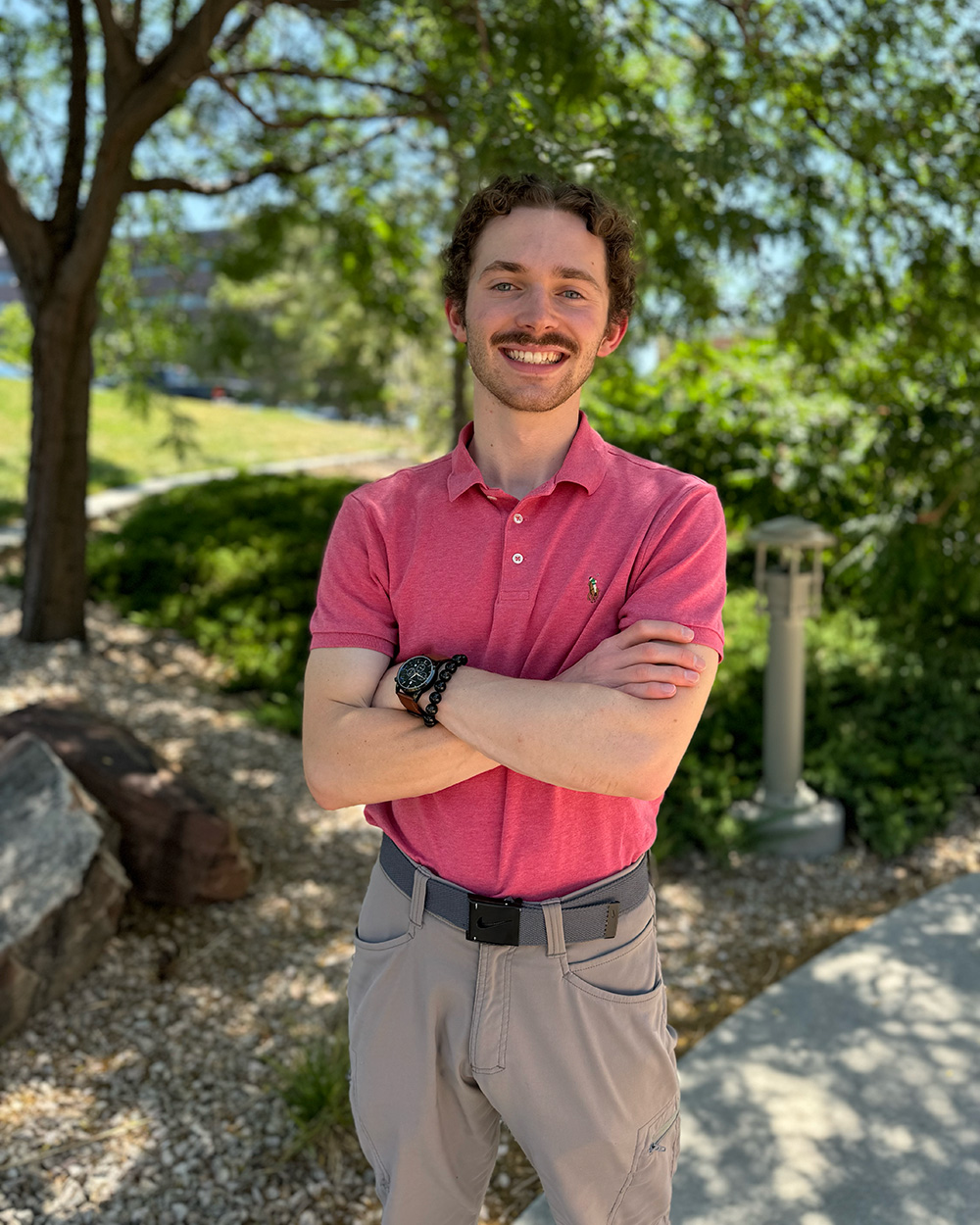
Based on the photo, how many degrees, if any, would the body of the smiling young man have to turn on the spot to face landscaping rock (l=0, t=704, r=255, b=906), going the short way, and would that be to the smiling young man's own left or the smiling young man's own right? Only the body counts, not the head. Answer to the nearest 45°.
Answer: approximately 135° to the smiling young man's own right

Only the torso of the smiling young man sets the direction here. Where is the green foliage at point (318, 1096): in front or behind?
behind

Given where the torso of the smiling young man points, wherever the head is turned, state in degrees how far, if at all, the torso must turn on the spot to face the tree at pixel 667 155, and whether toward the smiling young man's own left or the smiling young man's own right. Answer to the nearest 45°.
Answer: approximately 180°

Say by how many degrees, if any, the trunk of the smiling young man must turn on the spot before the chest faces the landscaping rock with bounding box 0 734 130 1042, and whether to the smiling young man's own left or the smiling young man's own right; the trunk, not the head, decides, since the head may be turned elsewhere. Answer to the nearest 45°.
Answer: approximately 135° to the smiling young man's own right

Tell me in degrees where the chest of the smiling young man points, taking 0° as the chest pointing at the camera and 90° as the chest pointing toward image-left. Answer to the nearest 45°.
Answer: approximately 0°

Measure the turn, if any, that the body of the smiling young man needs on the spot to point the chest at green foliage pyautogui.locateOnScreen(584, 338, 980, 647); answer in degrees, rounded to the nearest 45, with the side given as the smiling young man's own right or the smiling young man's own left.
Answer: approximately 180°

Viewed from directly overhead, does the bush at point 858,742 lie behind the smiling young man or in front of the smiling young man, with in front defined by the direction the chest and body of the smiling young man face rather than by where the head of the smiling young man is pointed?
behind
